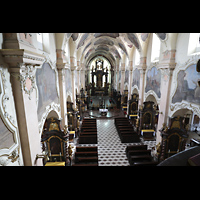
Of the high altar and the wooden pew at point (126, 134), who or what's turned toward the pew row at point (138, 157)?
the high altar

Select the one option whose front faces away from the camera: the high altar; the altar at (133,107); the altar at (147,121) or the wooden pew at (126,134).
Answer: the wooden pew

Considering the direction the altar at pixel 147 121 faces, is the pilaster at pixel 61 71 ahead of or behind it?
ahead

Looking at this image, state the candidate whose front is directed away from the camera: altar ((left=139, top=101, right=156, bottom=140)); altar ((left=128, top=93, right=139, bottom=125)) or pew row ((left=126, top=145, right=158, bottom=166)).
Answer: the pew row

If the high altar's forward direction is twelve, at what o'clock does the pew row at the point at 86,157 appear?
The pew row is roughly at 12 o'clock from the high altar.

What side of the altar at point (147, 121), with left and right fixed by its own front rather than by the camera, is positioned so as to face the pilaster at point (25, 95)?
front

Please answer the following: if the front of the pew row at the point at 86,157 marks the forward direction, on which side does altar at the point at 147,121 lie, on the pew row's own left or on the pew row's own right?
on the pew row's own right

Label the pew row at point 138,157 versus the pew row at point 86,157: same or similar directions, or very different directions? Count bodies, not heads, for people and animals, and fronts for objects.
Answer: same or similar directions

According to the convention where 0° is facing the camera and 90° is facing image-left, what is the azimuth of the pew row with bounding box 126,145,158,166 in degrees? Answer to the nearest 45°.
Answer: approximately 180°

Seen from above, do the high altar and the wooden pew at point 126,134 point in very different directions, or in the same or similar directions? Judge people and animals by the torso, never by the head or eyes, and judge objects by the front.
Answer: very different directions

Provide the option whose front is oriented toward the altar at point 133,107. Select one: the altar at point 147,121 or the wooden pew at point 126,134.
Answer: the wooden pew

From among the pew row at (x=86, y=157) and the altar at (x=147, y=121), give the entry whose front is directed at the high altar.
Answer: the pew row

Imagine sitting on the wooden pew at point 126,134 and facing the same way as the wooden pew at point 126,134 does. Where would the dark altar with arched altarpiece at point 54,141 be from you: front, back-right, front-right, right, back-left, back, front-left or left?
back-left

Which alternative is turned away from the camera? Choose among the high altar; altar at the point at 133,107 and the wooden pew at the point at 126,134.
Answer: the wooden pew

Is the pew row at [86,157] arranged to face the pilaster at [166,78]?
no

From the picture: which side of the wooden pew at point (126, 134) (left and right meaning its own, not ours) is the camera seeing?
back
